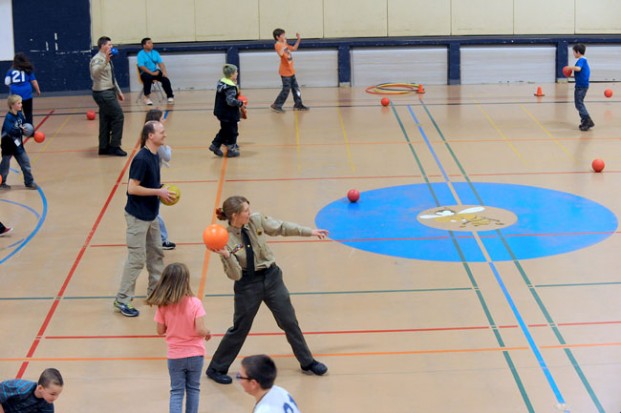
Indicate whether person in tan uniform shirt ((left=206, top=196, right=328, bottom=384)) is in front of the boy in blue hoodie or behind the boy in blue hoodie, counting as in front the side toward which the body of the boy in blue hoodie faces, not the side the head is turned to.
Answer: in front

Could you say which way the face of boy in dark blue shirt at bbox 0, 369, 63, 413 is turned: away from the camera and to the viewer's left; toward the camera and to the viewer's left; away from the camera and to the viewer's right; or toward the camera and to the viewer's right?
toward the camera and to the viewer's right

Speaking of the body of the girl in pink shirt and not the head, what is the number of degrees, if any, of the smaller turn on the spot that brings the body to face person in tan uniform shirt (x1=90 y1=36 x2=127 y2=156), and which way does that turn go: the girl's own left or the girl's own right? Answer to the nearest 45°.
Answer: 0° — they already face them

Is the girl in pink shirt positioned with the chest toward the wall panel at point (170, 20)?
yes

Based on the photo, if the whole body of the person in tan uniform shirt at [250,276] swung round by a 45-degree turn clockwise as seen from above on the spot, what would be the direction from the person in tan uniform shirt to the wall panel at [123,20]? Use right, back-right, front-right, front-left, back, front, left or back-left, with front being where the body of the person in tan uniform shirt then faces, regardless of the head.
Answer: back-right

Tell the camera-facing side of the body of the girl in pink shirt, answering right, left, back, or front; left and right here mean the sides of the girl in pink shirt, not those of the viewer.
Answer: back

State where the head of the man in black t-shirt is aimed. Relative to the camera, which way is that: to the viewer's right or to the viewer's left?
to the viewer's right

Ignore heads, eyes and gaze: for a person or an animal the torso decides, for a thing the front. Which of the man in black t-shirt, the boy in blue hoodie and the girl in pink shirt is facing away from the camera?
the girl in pink shirt

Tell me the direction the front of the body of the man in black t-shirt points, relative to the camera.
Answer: to the viewer's right
